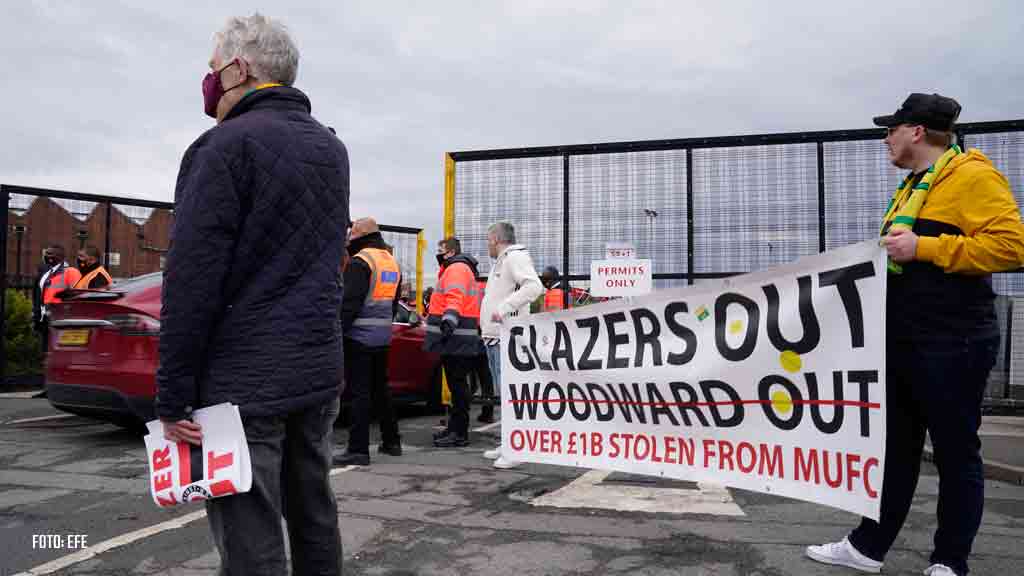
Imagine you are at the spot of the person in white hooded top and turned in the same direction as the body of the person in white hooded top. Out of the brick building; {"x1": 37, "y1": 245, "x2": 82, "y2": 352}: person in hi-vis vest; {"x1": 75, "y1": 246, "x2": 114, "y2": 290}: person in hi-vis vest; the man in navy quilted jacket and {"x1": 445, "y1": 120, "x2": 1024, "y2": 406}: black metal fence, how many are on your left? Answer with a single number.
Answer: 1

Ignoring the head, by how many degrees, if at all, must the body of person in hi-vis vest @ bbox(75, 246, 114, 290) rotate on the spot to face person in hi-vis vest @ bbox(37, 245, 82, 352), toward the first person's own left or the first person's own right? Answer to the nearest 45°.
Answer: approximately 90° to the first person's own right

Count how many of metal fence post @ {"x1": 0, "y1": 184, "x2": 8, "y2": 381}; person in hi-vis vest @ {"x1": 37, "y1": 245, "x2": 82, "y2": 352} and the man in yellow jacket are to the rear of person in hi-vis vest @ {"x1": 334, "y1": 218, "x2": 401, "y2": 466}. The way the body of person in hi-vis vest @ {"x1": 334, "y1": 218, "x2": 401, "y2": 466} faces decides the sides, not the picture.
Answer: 1

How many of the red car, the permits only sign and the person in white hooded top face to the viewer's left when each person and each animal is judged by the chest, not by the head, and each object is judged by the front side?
1

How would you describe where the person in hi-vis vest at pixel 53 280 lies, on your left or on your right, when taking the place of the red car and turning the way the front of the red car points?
on your left

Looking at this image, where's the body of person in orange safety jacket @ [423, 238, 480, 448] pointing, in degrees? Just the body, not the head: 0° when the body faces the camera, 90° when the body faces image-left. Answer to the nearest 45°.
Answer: approximately 90°

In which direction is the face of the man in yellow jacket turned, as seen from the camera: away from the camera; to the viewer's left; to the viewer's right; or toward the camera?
to the viewer's left

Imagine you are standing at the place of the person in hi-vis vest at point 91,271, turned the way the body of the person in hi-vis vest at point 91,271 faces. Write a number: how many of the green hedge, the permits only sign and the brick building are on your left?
1

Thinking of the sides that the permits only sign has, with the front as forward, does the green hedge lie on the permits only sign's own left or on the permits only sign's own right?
on the permits only sign's own right

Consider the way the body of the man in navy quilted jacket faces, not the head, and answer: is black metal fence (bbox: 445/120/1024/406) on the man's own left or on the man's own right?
on the man's own right

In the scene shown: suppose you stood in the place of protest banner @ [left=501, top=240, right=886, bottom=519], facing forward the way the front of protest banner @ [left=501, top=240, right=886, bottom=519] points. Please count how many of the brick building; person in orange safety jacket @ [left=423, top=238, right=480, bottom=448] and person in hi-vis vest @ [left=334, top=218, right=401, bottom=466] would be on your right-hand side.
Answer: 3

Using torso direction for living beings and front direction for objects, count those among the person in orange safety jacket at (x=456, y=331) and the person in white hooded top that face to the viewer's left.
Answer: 2

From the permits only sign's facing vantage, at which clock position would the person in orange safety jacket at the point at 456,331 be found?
The person in orange safety jacket is roughly at 1 o'clock from the permits only sign.
